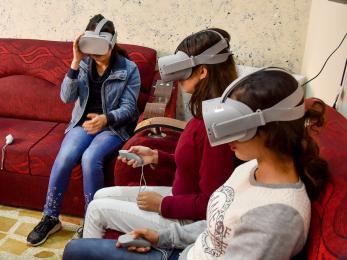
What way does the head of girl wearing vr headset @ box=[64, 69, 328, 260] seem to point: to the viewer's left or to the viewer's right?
to the viewer's left

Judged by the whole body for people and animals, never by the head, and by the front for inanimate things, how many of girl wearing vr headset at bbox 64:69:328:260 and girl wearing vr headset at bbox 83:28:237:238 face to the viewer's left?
2

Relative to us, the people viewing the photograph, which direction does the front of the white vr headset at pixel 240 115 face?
facing to the left of the viewer

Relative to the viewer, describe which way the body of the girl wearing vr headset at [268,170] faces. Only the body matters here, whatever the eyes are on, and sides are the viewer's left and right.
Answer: facing to the left of the viewer

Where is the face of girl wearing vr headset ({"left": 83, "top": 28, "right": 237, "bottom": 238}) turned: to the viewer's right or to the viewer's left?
to the viewer's left

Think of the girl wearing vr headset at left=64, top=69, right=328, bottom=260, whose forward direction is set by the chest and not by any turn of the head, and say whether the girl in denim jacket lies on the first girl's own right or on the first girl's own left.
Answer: on the first girl's own right

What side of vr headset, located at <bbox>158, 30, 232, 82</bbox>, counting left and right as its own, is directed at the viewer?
left

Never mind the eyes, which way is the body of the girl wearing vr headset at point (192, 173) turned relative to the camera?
to the viewer's left
